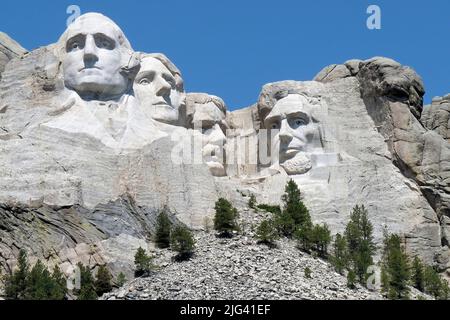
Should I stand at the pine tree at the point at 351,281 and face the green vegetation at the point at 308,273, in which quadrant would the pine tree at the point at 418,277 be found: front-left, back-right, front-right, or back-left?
back-right

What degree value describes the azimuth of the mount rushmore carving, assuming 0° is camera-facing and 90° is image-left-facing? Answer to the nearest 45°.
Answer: approximately 0°

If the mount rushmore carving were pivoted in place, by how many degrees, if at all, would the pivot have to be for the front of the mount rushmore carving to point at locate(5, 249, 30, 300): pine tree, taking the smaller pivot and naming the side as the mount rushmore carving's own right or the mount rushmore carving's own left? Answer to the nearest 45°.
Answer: approximately 45° to the mount rushmore carving's own right
